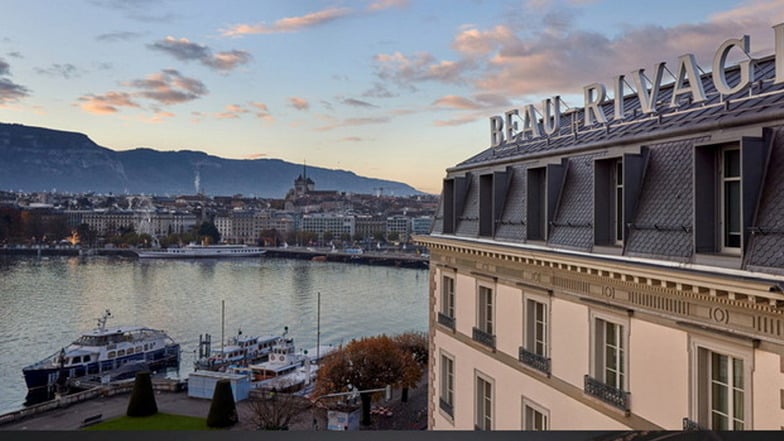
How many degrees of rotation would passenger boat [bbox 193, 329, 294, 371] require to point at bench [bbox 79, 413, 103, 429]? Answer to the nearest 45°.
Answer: approximately 45° to its left

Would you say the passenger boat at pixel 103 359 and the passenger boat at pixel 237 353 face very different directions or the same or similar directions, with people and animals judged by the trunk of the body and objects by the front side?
same or similar directions

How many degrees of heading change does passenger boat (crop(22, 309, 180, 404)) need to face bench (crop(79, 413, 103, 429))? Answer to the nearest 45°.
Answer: approximately 45° to its left

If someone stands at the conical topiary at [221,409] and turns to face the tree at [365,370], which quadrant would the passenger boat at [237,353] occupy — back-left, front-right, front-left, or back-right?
front-left

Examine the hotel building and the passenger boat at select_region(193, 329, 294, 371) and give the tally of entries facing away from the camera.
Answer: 0

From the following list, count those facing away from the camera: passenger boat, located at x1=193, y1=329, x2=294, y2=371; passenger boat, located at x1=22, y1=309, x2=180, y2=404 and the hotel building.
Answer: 0

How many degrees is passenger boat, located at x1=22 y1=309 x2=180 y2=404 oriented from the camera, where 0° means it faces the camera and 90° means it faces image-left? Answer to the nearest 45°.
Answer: approximately 45°

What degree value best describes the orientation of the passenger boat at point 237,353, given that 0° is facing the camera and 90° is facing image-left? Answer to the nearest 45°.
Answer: approximately 45°

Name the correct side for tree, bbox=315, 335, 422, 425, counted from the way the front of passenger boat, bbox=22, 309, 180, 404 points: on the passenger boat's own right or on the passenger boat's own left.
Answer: on the passenger boat's own left

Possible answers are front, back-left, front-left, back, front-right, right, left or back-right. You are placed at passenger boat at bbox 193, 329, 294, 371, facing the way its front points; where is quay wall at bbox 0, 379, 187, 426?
front

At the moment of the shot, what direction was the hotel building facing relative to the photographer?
facing the viewer and to the left of the viewer
